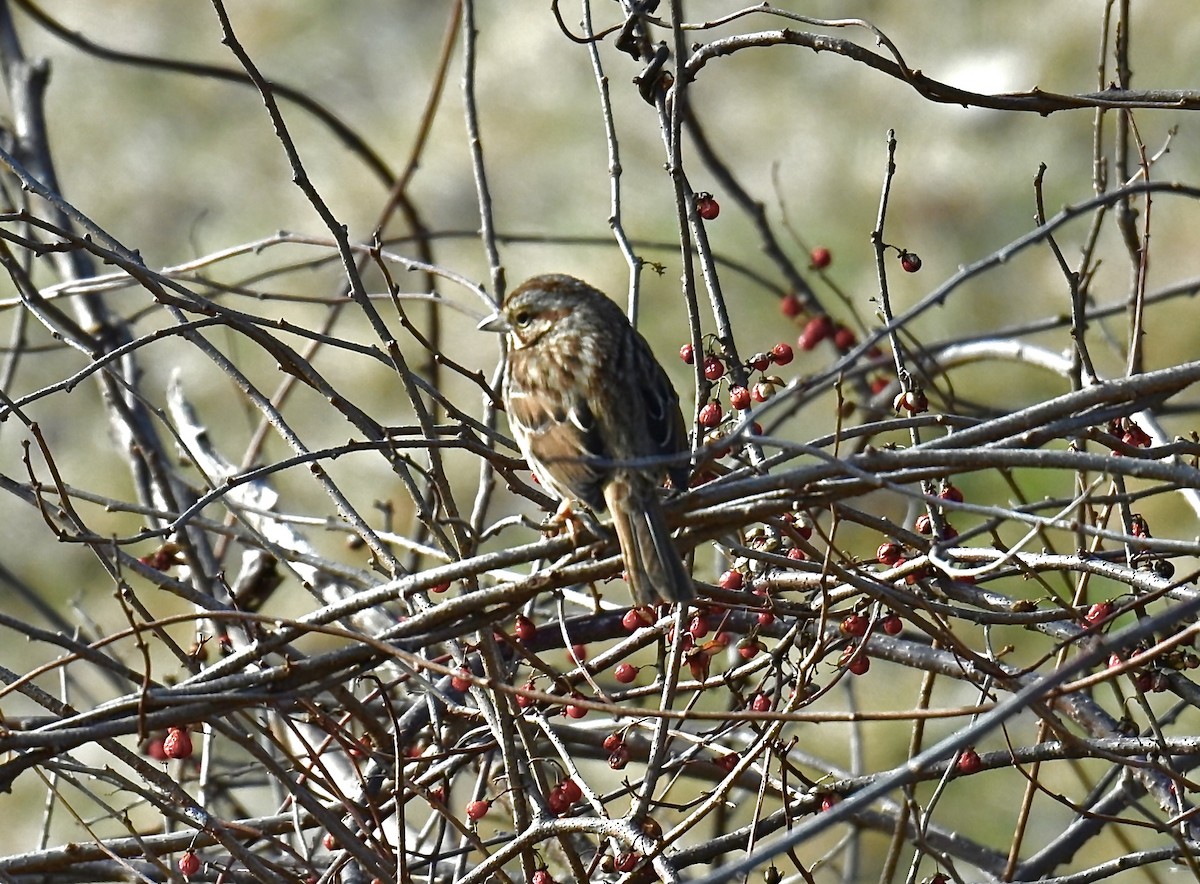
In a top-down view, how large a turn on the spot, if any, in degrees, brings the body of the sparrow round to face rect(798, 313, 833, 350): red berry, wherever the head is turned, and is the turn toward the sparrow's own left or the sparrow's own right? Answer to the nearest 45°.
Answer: approximately 90° to the sparrow's own right

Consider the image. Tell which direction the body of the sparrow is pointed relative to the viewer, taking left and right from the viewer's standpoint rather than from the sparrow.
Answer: facing away from the viewer and to the left of the viewer

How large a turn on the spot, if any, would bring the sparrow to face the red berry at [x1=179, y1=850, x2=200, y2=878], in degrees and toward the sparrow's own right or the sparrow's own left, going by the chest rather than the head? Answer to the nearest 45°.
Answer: approximately 45° to the sparrow's own left
